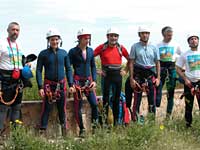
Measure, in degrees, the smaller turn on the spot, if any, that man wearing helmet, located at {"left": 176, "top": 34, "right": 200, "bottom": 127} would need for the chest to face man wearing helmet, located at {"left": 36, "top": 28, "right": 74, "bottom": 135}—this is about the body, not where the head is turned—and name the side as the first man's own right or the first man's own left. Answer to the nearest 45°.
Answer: approximately 45° to the first man's own right

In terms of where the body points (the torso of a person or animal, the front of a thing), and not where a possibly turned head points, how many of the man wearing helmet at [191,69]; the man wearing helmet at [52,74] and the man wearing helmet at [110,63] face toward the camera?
3

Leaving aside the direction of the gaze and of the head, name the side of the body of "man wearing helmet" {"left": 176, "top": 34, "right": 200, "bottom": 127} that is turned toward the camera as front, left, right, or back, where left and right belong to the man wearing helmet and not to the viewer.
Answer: front

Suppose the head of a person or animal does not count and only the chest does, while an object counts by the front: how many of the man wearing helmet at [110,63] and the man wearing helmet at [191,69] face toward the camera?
2

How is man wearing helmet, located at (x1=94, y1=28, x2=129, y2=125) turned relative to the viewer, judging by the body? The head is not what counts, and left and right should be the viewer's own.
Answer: facing the viewer

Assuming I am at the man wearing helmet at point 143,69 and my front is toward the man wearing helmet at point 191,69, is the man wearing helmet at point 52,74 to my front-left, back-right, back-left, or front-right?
back-right

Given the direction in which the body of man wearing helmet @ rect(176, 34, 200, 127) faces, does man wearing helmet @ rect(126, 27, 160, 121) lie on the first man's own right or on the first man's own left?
on the first man's own right

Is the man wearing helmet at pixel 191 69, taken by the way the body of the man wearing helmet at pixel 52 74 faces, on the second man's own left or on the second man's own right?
on the second man's own left
